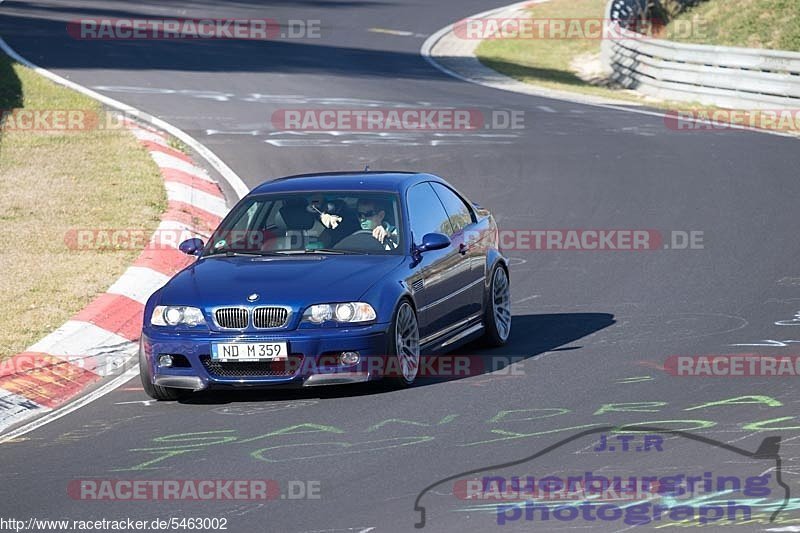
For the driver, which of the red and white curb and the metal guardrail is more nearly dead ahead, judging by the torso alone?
the red and white curb

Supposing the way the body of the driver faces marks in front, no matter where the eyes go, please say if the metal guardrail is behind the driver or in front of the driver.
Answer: behind

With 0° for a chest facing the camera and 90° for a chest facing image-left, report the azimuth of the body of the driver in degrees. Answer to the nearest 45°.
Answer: approximately 45°
